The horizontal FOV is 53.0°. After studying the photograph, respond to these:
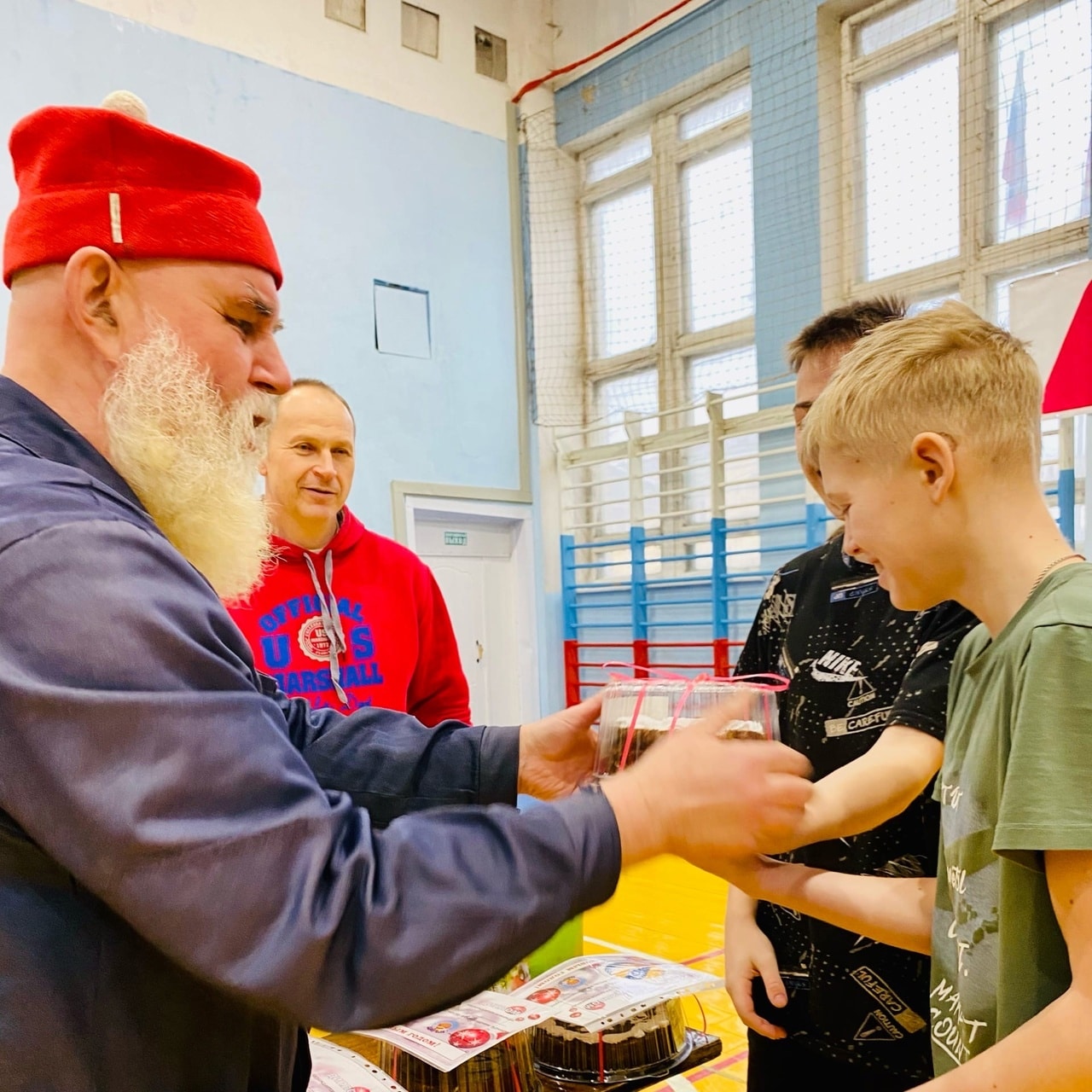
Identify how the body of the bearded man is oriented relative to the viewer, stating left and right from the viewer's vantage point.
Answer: facing to the right of the viewer

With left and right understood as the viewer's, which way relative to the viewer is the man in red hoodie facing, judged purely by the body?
facing the viewer

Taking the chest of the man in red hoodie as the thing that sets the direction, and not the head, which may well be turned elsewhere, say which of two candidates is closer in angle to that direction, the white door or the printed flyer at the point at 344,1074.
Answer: the printed flyer

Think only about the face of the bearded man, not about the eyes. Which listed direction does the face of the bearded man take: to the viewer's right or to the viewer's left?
to the viewer's right

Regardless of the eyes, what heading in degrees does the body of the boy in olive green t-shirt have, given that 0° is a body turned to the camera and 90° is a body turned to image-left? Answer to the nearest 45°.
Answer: approximately 90°

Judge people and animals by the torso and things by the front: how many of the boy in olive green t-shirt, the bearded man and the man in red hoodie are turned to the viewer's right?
1

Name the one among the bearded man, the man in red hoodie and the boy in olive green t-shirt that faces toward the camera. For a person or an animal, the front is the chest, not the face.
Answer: the man in red hoodie

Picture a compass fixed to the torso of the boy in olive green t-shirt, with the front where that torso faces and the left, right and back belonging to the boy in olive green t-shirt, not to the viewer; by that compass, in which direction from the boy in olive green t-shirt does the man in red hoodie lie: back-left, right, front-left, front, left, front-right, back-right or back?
front-right

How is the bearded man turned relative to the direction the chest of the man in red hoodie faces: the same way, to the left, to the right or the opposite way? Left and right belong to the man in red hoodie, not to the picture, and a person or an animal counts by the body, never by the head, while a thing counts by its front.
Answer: to the left

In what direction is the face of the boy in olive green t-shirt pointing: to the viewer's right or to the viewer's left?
to the viewer's left

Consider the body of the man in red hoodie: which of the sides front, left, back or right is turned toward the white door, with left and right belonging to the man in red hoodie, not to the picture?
back

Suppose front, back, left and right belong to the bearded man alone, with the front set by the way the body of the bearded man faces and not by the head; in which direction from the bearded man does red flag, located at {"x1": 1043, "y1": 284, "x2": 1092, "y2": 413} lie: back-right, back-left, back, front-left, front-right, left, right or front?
front-left

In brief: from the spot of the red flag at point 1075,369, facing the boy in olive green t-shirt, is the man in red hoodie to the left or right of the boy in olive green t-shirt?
right

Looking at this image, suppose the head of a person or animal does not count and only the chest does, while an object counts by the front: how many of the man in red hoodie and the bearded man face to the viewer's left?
0

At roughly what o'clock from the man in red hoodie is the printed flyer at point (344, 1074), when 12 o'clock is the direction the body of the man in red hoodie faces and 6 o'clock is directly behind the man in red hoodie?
The printed flyer is roughly at 12 o'clock from the man in red hoodie.
